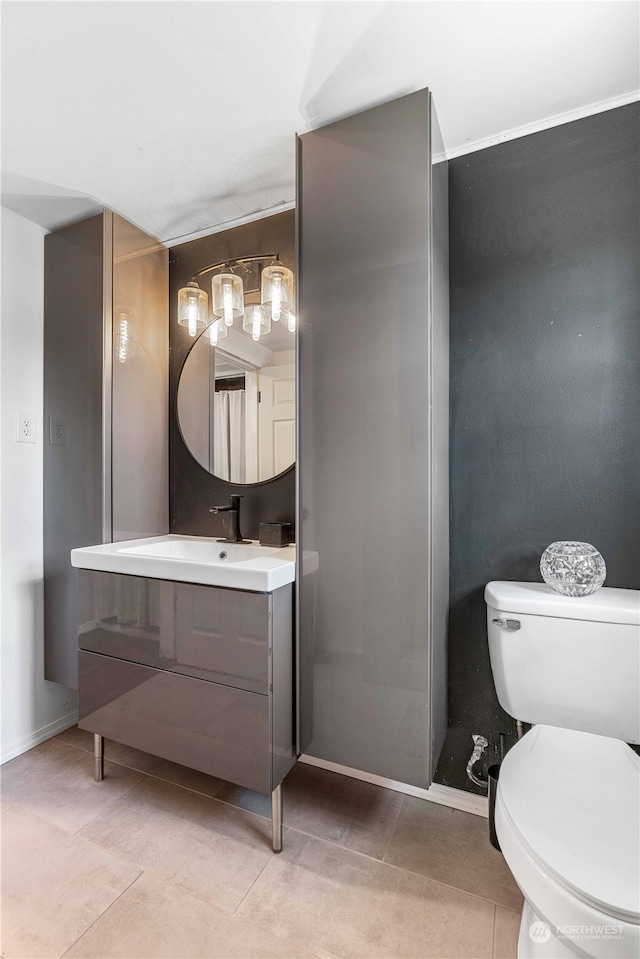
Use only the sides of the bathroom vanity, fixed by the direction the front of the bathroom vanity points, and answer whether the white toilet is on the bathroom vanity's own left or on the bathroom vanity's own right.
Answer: on the bathroom vanity's own left

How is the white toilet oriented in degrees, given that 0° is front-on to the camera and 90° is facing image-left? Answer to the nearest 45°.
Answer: approximately 0°

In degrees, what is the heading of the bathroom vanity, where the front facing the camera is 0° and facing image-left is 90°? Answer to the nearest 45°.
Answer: approximately 45°

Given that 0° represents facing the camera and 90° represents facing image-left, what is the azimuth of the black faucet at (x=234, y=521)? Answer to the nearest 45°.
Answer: approximately 45°

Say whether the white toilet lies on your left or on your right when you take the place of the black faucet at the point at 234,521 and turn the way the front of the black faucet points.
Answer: on your left

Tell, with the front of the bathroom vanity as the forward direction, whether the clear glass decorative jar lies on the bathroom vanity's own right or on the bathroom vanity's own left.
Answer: on the bathroom vanity's own left

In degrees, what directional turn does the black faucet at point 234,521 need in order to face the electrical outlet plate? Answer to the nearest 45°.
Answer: approximately 45° to its right
